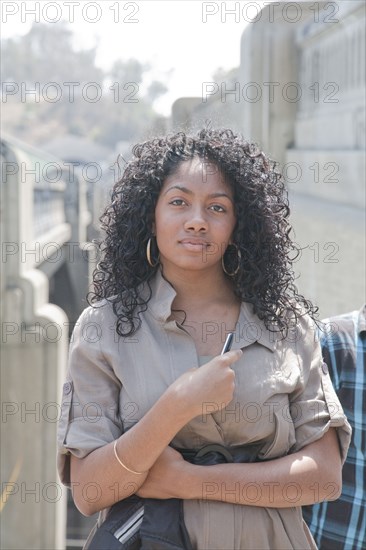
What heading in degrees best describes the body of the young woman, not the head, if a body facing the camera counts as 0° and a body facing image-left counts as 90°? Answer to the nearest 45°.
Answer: approximately 0°

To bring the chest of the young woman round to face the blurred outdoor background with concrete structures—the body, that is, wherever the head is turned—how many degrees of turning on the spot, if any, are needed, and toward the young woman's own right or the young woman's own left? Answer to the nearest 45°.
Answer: approximately 180°

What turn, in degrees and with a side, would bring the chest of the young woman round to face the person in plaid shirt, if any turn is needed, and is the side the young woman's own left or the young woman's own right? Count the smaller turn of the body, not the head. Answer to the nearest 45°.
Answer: approximately 135° to the young woman's own left
